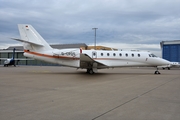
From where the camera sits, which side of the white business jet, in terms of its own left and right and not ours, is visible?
right
